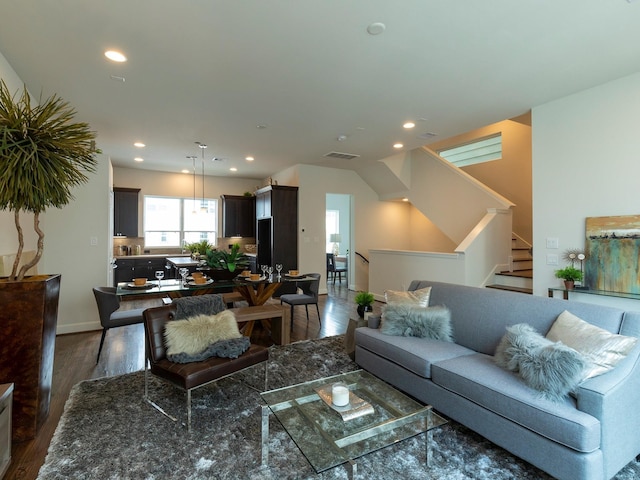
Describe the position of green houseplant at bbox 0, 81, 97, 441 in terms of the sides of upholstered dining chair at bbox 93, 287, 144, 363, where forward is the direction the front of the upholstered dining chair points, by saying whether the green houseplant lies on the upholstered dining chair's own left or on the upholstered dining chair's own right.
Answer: on the upholstered dining chair's own right

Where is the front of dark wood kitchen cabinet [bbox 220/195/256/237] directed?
toward the camera

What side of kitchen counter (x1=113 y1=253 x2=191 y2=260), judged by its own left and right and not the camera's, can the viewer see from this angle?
front

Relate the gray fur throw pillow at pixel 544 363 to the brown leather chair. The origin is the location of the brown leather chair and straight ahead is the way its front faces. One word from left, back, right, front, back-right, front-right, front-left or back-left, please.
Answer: front

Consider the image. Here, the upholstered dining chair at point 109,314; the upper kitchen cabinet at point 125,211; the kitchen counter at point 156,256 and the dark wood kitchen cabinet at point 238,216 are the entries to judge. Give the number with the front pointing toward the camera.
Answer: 3

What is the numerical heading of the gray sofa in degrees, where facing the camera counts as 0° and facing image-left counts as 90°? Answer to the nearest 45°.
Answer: approximately 45°

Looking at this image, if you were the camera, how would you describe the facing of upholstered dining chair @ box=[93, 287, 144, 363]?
facing to the right of the viewer

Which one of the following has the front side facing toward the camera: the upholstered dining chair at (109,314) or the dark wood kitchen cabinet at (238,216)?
the dark wood kitchen cabinet

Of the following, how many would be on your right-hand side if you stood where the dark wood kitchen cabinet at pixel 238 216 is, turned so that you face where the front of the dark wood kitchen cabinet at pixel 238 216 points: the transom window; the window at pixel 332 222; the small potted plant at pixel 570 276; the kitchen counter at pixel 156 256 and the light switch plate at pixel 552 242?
1

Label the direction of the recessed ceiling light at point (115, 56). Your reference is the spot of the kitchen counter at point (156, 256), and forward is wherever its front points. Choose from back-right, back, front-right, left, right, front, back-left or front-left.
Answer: front

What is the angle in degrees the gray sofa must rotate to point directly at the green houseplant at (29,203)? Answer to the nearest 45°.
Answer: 0° — it already faces it

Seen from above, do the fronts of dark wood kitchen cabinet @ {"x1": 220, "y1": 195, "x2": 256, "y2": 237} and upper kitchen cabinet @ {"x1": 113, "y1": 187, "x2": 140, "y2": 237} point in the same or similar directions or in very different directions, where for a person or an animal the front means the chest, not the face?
same or similar directions

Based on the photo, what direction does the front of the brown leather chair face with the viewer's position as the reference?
facing the viewer and to the right of the viewer

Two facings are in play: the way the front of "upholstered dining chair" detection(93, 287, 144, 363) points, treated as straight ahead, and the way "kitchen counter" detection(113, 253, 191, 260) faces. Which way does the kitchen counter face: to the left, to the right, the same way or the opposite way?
to the right

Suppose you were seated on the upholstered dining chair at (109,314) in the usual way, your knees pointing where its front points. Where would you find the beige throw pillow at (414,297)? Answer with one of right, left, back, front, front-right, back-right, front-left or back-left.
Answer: front-right

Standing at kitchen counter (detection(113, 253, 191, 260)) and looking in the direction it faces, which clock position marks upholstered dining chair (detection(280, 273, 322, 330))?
The upholstered dining chair is roughly at 11 o'clock from the kitchen counter.

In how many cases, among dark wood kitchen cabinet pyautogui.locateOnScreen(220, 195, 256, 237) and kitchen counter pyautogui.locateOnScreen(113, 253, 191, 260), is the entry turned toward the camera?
2

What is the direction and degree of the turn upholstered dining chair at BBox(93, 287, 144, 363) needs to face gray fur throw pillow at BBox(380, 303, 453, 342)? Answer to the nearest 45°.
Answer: approximately 45° to its right

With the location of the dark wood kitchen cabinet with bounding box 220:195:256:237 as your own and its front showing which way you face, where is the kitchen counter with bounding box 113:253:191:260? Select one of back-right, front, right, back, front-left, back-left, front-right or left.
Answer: right
